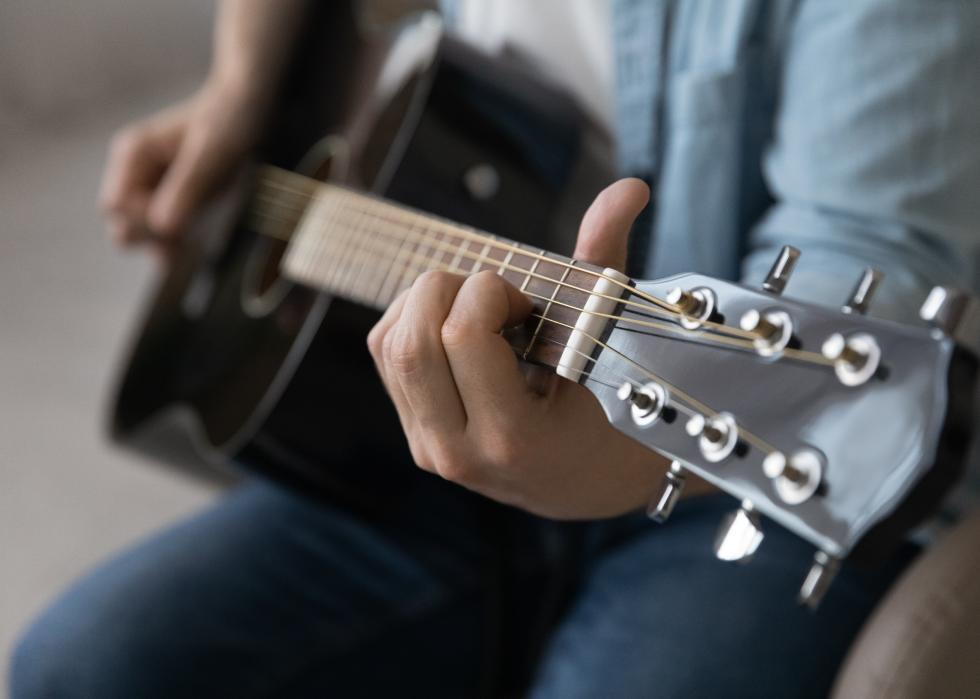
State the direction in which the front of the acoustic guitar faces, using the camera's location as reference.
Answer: facing the viewer and to the left of the viewer
